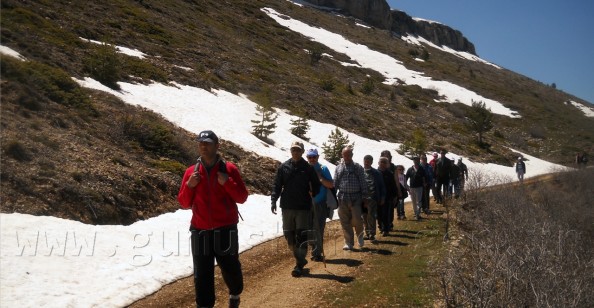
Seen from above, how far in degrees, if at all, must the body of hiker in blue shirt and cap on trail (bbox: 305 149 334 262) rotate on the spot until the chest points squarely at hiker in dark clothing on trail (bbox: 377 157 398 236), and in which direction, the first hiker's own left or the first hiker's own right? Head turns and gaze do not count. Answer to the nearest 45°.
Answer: approximately 135° to the first hiker's own left

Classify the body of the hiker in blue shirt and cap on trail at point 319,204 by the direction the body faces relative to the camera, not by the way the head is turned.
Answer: toward the camera

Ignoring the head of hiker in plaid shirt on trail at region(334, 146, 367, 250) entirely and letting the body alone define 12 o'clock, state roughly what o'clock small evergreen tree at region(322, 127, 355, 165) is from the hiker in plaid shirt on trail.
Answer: The small evergreen tree is roughly at 6 o'clock from the hiker in plaid shirt on trail.

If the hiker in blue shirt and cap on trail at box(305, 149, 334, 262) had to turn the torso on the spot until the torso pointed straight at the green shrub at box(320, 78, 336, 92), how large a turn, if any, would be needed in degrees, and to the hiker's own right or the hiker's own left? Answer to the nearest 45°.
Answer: approximately 180°

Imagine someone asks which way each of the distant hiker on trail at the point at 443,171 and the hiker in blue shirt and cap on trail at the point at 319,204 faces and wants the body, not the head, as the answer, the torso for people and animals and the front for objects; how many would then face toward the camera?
2

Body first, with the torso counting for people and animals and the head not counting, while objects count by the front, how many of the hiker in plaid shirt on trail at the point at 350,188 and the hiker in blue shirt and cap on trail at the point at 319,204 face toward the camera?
2

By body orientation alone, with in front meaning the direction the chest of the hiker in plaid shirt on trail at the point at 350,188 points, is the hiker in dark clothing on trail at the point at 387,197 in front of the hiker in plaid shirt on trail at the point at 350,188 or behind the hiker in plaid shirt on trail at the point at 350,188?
behind

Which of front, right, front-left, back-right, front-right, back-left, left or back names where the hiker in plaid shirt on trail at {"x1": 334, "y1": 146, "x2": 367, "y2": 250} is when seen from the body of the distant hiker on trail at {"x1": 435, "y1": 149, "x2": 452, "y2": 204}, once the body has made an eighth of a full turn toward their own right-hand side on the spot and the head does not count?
front-left

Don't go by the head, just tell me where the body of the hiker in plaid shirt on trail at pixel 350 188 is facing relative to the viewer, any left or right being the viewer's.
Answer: facing the viewer

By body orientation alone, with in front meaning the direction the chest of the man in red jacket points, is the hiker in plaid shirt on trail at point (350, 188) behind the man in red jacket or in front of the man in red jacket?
behind

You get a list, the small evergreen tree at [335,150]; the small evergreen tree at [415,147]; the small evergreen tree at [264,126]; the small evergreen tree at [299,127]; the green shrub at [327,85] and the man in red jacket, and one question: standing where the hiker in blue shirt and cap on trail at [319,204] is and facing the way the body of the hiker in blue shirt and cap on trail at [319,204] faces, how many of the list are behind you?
5

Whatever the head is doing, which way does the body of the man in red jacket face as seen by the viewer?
toward the camera

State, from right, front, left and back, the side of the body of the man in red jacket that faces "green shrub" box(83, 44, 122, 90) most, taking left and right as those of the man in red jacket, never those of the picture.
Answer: back

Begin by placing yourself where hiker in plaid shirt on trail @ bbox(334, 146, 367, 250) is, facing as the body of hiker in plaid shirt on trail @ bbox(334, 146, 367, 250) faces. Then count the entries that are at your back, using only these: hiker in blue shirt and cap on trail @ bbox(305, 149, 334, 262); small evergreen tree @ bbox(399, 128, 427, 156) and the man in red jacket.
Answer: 1

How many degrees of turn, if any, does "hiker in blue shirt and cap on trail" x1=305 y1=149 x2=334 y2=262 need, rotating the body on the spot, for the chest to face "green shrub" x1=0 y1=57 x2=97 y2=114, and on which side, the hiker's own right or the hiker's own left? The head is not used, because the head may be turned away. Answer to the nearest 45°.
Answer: approximately 135° to the hiker's own right
